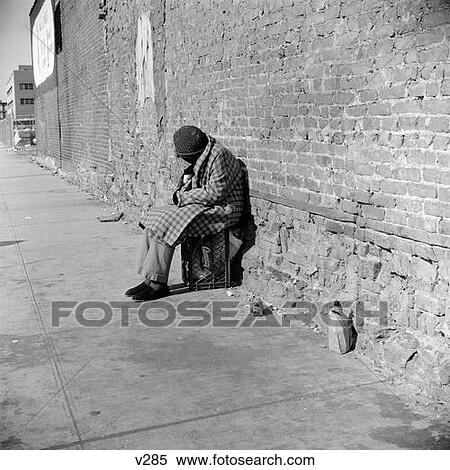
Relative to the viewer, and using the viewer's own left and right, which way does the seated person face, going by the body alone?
facing to the left of the viewer

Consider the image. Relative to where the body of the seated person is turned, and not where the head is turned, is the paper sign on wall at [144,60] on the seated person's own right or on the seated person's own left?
on the seated person's own right

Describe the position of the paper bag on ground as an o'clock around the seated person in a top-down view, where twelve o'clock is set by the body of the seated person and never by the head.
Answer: The paper bag on ground is roughly at 8 o'clock from the seated person.

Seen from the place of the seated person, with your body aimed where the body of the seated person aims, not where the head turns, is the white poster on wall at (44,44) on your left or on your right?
on your right

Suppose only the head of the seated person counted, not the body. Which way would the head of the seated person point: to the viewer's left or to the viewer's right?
to the viewer's left
